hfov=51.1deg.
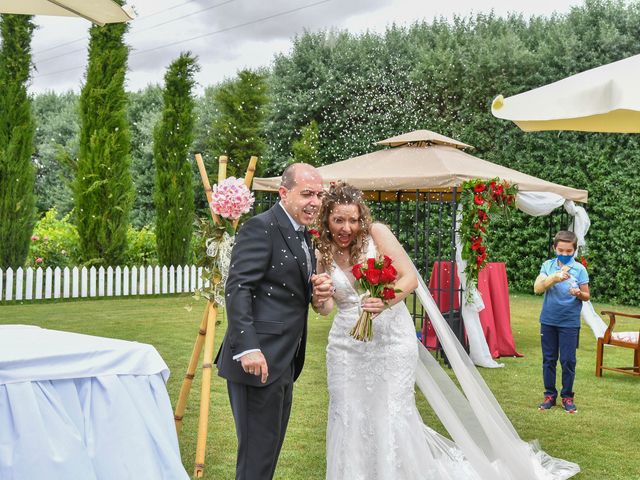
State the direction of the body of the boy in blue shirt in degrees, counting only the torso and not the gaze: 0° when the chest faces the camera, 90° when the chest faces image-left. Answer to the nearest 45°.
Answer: approximately 0°

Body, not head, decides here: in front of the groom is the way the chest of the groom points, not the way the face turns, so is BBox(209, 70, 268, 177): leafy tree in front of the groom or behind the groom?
behind

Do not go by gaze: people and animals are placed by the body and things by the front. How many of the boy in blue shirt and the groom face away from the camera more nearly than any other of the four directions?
0

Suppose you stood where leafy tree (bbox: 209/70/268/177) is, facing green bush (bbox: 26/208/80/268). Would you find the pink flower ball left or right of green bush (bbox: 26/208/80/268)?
left

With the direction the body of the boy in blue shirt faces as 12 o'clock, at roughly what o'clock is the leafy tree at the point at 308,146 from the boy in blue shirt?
The leafy tree is roughly at 5 o'clock from the boy in blue shirt.

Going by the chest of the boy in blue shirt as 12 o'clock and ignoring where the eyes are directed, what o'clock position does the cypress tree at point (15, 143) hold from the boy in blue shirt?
The cypress tree is roughly at 4 o'clock from the boy in blue shirt.

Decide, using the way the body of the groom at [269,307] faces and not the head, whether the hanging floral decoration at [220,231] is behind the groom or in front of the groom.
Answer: behind

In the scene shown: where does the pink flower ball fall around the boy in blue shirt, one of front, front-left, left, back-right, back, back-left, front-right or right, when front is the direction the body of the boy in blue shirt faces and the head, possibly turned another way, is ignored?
front-right

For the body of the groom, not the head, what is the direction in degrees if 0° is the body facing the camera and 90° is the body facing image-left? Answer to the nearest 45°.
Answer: approximately 315°

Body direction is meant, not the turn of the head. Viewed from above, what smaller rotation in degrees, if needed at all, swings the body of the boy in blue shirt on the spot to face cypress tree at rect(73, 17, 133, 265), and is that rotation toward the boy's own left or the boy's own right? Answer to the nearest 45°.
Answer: approximately 135° to the boy's own right

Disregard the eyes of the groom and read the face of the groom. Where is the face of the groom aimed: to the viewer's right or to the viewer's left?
to the viewer's right

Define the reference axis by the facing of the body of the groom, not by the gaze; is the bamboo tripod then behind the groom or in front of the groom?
behind

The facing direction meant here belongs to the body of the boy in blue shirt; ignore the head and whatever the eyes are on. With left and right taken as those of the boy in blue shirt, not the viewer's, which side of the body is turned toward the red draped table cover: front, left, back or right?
back
